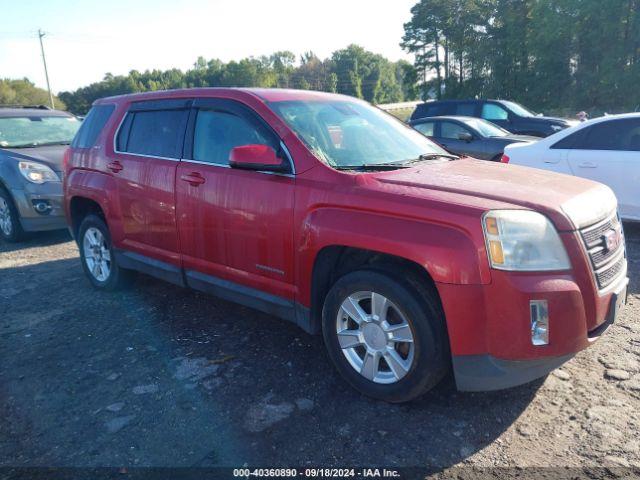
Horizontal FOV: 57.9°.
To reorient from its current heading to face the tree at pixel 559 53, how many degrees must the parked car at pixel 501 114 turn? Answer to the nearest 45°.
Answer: approximately 135° to its left

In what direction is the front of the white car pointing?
to the viewer's right

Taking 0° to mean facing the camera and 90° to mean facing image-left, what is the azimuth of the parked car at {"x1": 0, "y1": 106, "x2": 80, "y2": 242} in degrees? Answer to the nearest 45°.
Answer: approximately 315°

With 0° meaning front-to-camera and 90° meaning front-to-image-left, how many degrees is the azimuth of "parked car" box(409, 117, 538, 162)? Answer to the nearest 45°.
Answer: approximately 315°

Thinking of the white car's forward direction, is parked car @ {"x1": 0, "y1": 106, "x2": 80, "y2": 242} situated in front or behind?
behind

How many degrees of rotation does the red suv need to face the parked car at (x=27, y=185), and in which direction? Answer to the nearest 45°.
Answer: approximately 180°
